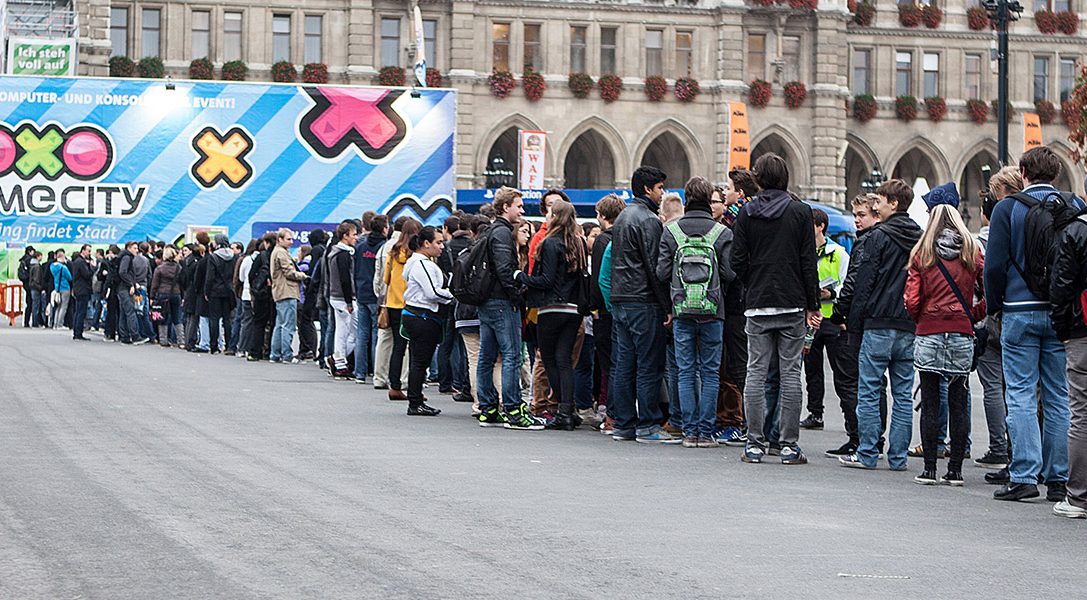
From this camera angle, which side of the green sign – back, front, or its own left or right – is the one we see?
front

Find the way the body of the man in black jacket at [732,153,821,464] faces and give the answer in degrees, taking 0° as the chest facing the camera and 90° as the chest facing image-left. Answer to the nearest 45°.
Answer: approximately 180°

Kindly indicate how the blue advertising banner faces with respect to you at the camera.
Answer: facing the viewer

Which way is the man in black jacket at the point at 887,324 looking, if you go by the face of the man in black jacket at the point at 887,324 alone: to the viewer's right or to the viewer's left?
to the viewer's left

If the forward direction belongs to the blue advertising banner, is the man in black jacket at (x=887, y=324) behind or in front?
in front

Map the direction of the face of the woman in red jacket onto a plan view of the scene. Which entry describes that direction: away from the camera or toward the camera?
away from the camera

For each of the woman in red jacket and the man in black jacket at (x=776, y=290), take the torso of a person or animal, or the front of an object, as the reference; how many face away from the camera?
2

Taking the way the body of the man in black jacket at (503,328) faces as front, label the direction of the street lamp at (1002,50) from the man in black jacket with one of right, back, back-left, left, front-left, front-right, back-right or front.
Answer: front-left

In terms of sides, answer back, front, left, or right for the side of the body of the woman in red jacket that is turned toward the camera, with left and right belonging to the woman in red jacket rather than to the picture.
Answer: back

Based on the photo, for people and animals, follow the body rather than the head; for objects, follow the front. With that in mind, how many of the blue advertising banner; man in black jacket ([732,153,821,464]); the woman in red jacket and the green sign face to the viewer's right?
0

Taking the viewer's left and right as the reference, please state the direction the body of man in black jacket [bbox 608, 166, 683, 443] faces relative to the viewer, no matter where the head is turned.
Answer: facing away from the viewer and to the right of the viewer

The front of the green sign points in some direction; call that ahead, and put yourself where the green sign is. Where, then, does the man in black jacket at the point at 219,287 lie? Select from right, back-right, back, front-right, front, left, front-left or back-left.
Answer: front

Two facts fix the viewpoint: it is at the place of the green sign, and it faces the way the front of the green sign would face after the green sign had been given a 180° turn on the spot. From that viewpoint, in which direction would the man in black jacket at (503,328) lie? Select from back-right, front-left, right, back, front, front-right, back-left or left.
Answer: back
